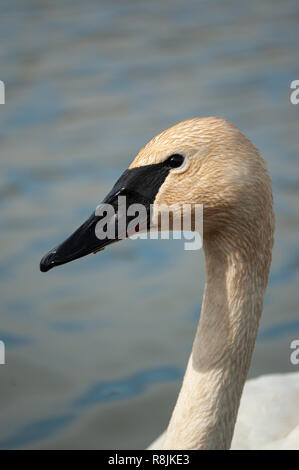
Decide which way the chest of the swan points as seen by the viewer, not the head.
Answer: to the viewer's left
